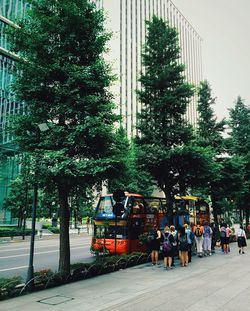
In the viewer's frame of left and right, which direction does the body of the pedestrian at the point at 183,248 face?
facing away from the viewer

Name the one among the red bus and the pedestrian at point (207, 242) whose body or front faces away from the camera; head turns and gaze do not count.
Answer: the pedestrian

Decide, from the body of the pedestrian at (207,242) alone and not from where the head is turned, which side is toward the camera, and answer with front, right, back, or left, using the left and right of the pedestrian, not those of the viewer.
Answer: back

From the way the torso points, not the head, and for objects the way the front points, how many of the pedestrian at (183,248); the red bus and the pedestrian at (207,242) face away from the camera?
2

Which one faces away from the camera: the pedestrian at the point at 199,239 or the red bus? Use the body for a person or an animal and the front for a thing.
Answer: the pedestrian

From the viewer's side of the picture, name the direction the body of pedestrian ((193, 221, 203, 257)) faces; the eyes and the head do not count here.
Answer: away from the camera

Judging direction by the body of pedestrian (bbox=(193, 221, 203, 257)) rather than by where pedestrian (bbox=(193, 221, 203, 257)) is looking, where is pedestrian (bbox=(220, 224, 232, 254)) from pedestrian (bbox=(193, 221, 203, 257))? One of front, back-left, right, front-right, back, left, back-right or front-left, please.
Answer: front-right

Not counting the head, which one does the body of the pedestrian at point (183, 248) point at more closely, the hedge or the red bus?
the red bus

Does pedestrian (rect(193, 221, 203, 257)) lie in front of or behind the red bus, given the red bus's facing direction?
behind

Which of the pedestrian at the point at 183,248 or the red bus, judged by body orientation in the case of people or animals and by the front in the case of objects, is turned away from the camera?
the pedestrian

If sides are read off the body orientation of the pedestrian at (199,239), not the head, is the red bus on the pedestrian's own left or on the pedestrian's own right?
on the pedestrian's own left

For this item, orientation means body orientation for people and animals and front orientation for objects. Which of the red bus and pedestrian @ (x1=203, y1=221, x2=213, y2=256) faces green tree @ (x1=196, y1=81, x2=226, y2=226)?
the pedestrian

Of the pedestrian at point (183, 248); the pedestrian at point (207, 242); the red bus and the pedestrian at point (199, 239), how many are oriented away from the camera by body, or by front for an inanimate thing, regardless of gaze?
3
